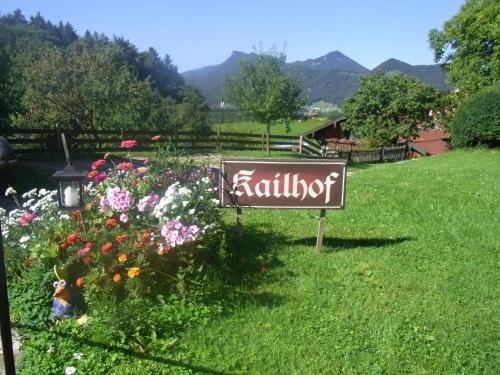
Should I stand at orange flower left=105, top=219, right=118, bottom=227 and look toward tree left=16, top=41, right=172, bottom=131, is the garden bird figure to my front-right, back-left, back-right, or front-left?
back-left

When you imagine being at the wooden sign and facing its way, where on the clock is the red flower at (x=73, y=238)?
The red flower is roughly at 2 o'clock from the wooden sign.

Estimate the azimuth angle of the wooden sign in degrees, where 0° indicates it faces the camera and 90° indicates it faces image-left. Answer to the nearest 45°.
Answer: approximately 0°

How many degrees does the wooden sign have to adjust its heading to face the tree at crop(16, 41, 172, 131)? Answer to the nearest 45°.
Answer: approximately 135° to its right

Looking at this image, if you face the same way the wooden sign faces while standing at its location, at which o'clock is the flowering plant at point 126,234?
The flowering plant is roughly at 2 o'clock from the wooden sign.

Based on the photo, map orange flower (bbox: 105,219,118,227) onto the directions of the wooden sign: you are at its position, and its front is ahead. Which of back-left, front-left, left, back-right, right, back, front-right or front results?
front-right

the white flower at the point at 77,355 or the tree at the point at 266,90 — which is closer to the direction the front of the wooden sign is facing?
the white flower

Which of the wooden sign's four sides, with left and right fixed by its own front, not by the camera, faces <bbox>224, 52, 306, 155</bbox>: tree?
back

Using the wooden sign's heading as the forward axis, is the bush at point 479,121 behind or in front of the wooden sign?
behind

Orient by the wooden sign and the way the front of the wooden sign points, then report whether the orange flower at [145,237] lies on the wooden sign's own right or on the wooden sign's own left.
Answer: on the wooden sign's own right

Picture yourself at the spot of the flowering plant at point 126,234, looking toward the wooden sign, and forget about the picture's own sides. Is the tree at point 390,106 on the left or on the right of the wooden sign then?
left

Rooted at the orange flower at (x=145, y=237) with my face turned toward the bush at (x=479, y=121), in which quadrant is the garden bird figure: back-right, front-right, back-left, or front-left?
back-left
